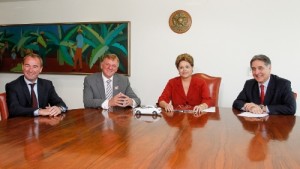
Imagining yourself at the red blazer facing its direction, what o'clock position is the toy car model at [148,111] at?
The toy car model is roughly at 1 o'clock from the red blazer.

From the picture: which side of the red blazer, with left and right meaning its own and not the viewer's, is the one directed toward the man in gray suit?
right

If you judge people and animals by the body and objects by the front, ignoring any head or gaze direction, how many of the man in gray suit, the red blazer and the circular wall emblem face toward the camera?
3

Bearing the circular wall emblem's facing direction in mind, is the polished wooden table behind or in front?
in front

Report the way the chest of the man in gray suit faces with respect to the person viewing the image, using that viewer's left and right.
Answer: facing the viewer

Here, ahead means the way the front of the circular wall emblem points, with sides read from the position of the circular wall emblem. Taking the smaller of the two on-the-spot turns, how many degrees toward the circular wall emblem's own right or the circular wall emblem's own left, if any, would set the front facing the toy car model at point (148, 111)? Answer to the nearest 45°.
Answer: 0° — it already faces it

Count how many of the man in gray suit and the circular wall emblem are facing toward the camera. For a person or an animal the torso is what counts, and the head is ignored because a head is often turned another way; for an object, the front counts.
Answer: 2

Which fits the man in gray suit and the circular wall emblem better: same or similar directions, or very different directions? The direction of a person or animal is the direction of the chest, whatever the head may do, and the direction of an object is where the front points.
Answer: same or similar directions

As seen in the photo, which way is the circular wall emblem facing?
toward the camera

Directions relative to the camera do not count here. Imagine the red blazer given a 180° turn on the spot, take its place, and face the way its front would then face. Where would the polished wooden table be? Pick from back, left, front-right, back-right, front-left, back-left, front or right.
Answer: back

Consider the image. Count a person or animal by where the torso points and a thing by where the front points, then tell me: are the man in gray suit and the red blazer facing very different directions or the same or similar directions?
same or similar directions

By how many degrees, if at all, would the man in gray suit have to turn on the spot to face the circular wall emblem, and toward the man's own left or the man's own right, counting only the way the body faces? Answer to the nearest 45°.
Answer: approximately 135° to the man's own left

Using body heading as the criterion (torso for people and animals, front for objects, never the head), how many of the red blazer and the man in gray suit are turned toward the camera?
2

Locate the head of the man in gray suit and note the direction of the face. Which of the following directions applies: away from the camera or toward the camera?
toward the camera
